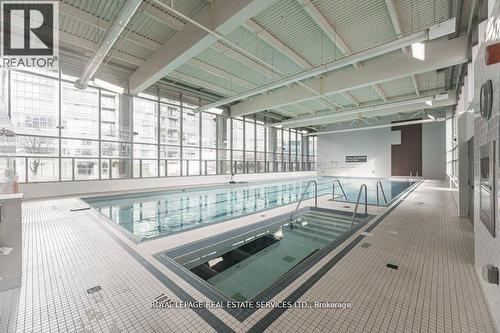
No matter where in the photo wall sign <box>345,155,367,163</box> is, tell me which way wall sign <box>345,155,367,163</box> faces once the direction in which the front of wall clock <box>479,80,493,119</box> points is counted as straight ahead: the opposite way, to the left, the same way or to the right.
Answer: to the left

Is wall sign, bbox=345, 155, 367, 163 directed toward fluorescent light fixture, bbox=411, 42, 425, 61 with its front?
yes

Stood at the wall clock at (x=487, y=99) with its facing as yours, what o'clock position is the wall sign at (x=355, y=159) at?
the wall sign at (x=355, y=159) is roughly at 2 o'clock from the wall clock at (x=487, y=99).

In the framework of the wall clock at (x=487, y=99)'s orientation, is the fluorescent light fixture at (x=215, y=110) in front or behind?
in front

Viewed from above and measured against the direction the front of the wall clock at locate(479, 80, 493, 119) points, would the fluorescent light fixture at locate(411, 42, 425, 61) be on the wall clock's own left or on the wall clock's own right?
on the wall clock's own right

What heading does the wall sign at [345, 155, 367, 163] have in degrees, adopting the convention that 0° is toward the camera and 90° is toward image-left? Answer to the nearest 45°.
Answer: approximately 0°

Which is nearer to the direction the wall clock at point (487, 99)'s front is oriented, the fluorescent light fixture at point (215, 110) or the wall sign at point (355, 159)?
the fluorescent light fixture

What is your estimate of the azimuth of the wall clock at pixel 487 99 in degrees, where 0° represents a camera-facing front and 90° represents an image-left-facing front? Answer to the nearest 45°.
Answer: approximately 90°

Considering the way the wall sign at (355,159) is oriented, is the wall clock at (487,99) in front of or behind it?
in front
